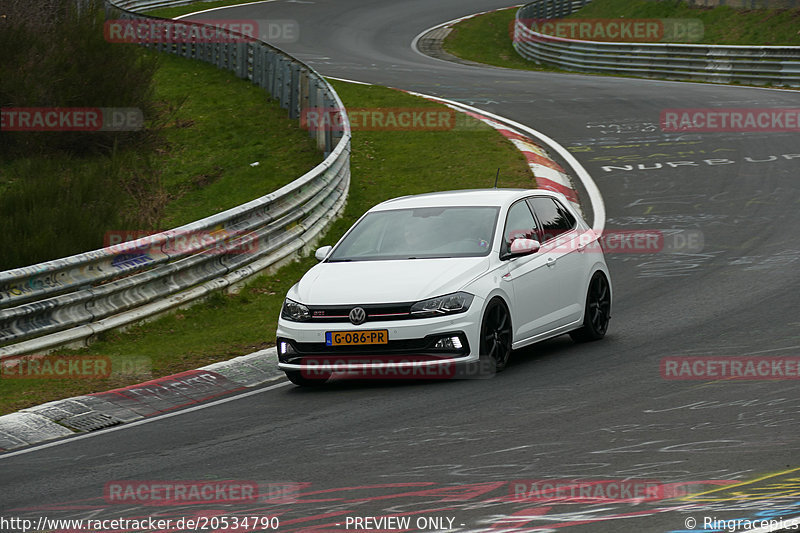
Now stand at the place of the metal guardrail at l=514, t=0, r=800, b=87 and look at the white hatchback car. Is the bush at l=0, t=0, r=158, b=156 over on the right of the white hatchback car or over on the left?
right

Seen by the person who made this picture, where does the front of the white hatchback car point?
facing the viewer and to the left of the viewer

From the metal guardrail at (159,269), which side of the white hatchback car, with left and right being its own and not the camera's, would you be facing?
right

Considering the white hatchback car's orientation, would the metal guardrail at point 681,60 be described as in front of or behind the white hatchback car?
behind

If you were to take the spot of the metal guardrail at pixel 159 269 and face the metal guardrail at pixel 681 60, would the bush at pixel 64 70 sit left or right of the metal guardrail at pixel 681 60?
left

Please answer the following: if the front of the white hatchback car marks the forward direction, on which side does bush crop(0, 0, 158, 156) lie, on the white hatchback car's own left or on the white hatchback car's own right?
on the white hatchback car's own right
